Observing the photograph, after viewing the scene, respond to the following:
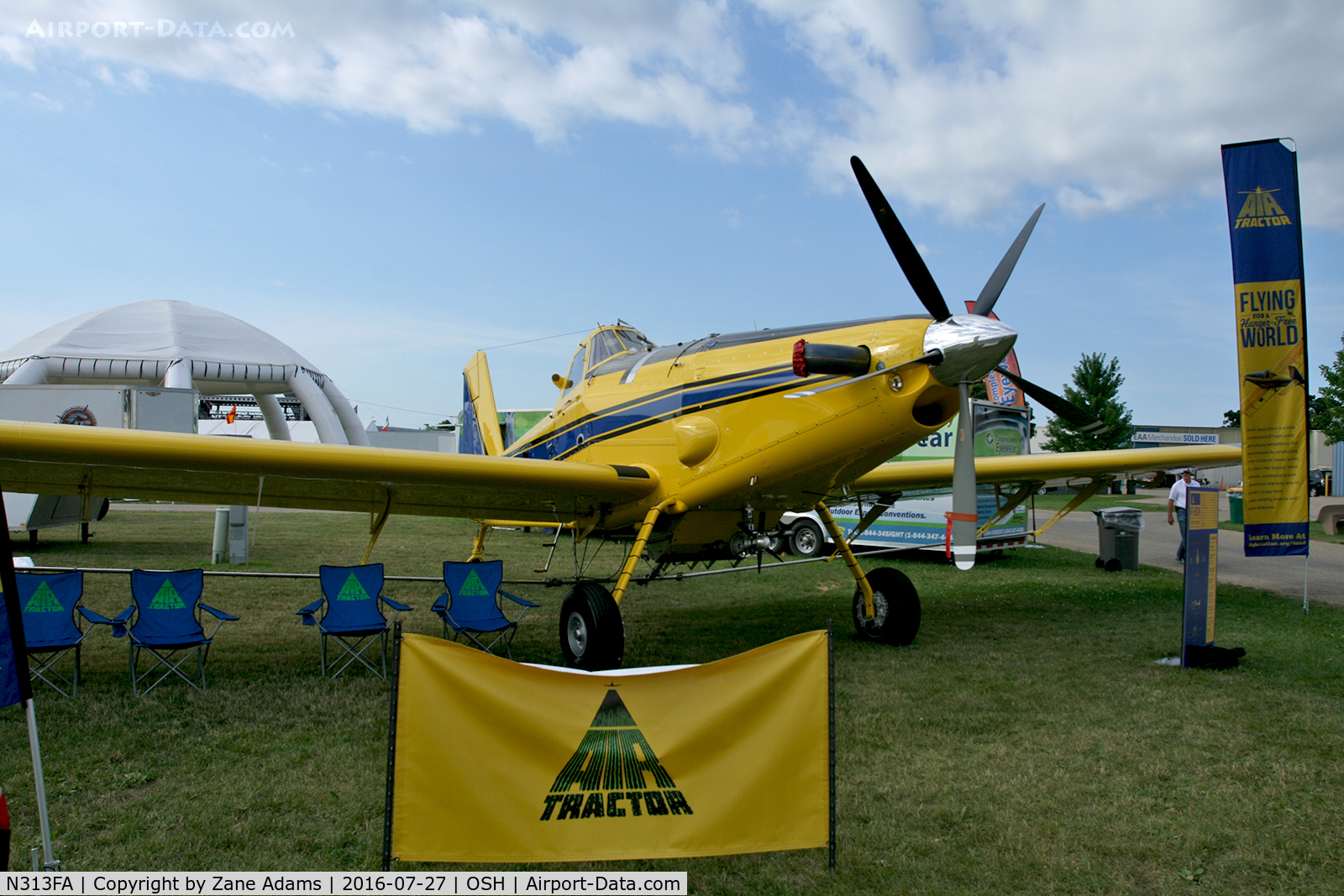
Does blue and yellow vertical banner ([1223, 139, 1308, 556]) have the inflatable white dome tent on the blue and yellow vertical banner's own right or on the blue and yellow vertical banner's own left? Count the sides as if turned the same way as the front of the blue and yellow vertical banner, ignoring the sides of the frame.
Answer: on the blue and yellow vertical banner's own right

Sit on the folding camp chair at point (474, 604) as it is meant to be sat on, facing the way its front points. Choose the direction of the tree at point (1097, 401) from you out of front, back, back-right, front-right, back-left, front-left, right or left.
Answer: left

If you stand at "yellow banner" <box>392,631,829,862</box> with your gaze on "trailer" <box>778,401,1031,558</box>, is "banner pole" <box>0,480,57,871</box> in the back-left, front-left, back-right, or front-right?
back-left

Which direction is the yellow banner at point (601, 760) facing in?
toward the camera

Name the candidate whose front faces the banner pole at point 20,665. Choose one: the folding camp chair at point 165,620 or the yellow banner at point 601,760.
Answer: the folding camp chair

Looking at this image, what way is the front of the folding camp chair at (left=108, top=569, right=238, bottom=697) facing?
toward the camera

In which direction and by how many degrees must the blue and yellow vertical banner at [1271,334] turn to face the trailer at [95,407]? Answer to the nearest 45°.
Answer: approximately 90° to its right

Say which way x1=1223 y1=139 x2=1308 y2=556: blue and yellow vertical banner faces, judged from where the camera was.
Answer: facing the viewer
